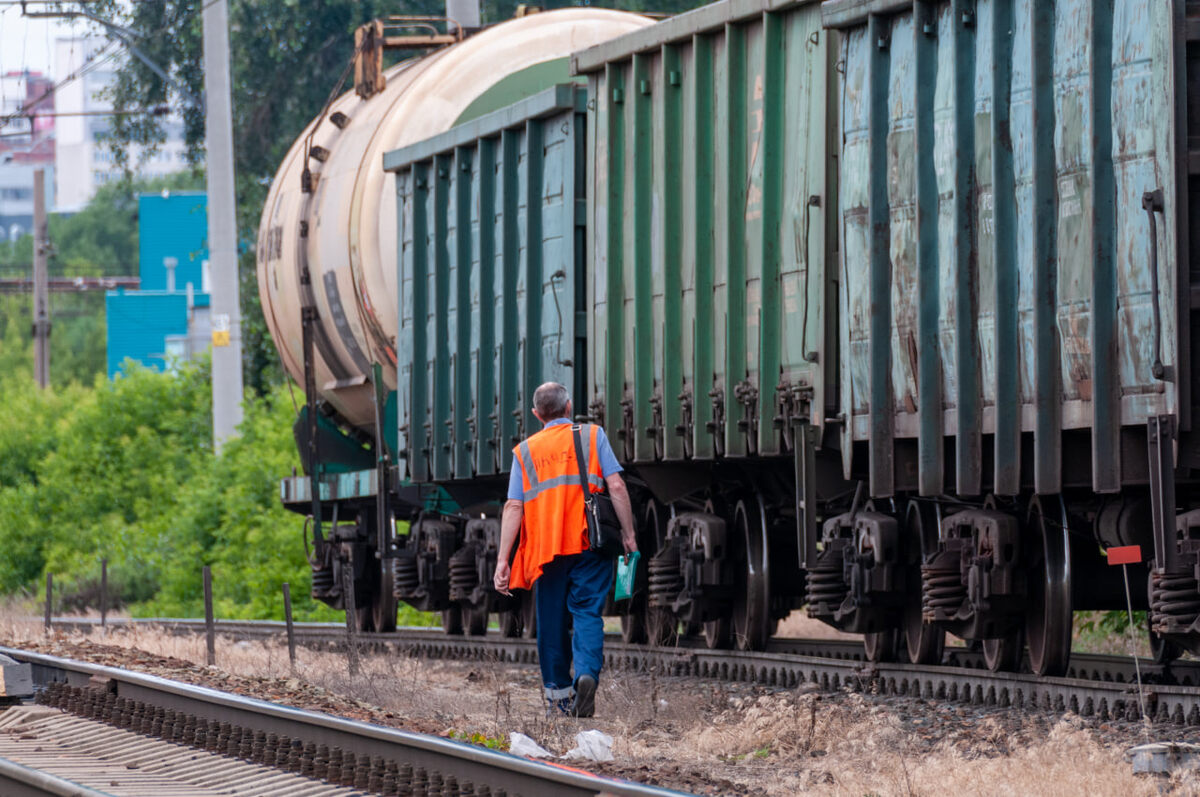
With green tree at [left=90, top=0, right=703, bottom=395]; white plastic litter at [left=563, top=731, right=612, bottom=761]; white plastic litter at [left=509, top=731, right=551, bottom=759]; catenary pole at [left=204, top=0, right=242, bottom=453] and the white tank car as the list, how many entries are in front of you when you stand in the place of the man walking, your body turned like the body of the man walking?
3

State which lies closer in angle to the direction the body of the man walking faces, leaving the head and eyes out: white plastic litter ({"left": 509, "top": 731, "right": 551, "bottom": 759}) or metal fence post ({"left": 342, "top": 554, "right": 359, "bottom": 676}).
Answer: the metal fence post

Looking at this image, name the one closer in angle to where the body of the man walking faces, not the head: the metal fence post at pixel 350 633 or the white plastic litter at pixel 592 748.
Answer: the metal fence post

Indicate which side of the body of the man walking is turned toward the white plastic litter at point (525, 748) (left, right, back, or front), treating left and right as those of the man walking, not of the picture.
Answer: back

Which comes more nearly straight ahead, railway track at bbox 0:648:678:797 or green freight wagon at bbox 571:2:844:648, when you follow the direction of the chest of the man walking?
the green freight wagon

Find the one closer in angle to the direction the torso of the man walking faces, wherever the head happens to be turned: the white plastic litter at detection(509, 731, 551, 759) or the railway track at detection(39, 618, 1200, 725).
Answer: the railway track

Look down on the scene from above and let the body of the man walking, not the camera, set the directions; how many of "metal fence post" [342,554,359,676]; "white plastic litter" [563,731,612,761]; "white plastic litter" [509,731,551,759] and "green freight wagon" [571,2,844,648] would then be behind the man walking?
2

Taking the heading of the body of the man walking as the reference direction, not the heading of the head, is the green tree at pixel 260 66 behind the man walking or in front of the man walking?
in front

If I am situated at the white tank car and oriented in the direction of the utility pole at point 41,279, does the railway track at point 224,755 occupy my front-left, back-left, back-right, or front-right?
back-left

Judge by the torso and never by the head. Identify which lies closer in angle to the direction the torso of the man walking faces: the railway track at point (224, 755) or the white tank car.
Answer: the white tank car

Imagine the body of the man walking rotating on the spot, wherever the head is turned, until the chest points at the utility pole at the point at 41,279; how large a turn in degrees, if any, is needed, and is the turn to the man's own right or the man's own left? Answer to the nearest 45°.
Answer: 0° — they already face it

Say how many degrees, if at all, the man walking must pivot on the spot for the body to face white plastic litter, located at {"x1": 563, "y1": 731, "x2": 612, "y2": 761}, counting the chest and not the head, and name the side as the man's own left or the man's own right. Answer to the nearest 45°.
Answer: approximately 180°

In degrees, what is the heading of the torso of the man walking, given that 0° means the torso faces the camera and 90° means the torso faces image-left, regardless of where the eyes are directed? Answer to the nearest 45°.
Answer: approximately 180°

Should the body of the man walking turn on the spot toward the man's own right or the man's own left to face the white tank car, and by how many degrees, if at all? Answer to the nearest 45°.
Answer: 0° — they already face it
